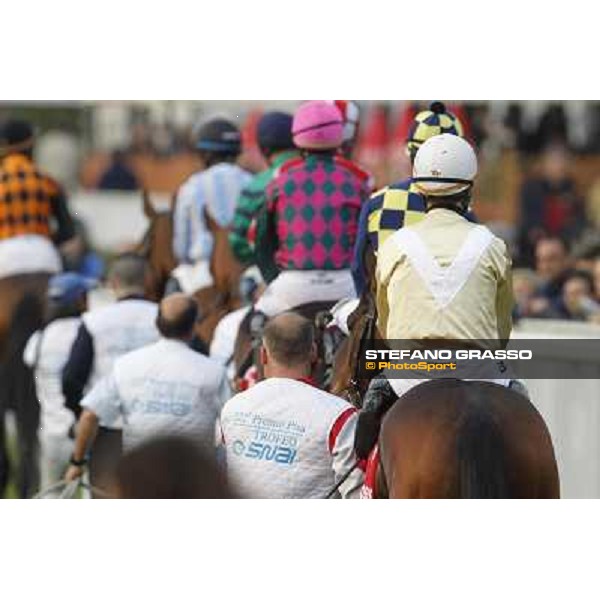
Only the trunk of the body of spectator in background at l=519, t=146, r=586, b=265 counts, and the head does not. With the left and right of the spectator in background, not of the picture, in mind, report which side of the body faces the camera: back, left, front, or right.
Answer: front

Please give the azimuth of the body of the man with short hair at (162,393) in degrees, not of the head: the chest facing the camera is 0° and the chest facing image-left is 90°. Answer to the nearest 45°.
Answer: approximately 180°

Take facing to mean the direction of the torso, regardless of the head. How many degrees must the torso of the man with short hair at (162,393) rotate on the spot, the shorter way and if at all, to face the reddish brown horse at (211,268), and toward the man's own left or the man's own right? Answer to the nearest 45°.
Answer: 0° — they already face it

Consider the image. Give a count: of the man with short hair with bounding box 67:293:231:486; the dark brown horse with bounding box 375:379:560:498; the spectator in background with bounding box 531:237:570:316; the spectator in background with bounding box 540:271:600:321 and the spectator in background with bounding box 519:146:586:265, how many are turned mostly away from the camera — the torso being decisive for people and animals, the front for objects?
2

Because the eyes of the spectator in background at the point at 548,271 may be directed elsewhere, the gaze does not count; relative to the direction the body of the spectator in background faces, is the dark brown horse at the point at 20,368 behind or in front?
in front

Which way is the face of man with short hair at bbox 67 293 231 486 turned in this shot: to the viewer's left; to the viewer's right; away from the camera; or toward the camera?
away from the camera

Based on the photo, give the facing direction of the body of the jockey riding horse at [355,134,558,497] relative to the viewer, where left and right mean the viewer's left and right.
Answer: facing away from the viewer

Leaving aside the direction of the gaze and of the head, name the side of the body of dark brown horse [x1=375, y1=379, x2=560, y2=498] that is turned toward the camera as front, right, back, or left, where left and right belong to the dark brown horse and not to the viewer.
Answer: back

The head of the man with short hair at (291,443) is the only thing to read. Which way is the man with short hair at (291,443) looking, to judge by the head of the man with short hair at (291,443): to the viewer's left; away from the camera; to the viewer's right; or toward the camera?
away from the camera

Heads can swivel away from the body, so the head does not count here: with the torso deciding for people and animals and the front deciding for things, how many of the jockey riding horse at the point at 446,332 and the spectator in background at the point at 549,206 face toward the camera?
1

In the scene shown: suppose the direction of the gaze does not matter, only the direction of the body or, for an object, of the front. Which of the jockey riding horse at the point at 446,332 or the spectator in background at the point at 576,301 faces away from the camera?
the jockey riding horse
